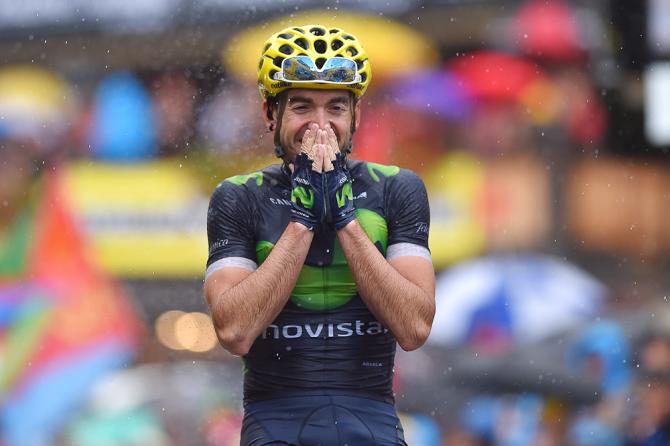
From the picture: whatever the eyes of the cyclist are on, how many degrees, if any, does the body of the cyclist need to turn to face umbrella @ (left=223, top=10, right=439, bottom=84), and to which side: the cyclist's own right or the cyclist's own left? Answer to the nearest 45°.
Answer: approximately 180°

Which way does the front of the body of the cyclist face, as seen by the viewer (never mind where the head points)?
toward the camera

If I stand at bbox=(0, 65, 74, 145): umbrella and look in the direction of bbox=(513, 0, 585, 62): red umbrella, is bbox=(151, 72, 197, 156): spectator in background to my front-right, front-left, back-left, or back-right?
front-right

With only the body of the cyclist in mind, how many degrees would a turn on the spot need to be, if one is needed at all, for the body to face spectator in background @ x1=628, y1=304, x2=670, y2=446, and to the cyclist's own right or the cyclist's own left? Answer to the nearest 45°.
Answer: approximately 135° to the cyclist's own left

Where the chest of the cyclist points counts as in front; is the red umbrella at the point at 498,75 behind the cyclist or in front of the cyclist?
behind

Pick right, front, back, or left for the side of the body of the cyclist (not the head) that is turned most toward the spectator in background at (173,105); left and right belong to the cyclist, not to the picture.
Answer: back

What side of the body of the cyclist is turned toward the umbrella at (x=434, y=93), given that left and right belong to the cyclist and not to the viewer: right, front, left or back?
back

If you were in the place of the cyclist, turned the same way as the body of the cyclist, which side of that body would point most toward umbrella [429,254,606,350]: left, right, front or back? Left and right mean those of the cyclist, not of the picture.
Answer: back
